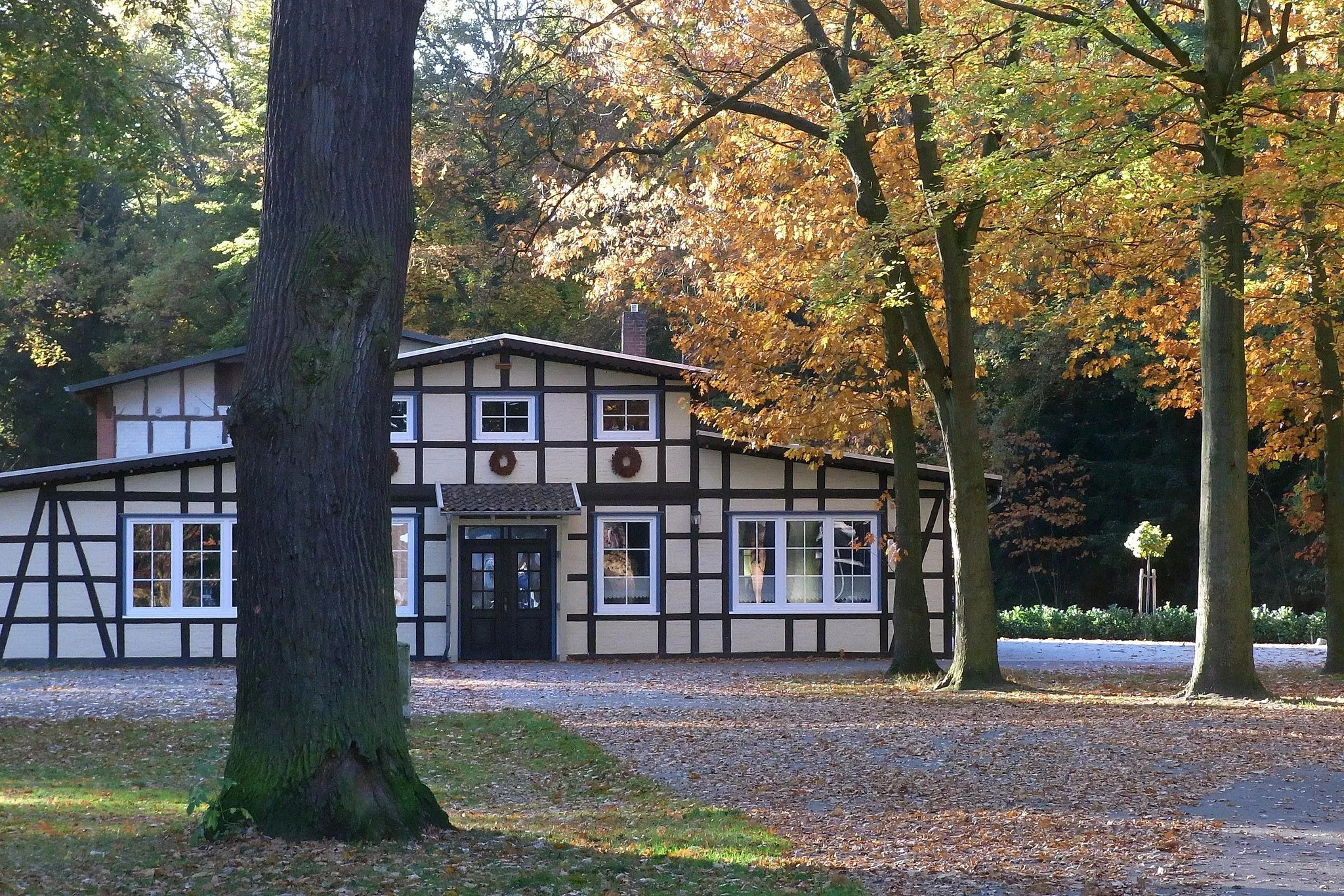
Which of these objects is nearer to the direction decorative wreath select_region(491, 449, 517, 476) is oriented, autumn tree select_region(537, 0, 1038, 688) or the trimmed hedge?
the autumn tree

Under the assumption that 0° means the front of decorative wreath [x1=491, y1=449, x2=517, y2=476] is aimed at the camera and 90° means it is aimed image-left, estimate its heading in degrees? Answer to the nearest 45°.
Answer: approximately 0°

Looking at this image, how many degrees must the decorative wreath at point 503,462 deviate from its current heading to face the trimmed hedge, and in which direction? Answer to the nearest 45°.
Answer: approximately 135° to its left

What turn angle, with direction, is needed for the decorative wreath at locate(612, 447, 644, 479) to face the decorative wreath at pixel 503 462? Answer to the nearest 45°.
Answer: approximately 90° to its right

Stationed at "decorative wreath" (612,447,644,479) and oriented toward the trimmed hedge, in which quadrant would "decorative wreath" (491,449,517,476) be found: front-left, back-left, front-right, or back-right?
back-left

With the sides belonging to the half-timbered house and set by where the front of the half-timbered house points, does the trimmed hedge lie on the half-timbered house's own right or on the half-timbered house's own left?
on the half-timbered house's own left

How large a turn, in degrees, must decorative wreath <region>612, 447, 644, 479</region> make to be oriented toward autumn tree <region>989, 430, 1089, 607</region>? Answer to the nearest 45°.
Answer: approximately 135° to its left

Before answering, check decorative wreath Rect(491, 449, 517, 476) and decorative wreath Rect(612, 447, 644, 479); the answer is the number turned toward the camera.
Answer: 2

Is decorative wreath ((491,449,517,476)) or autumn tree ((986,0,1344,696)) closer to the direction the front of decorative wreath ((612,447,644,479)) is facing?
the autumn tree

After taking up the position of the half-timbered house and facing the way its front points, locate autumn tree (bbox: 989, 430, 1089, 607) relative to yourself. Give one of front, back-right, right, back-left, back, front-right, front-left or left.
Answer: back-left

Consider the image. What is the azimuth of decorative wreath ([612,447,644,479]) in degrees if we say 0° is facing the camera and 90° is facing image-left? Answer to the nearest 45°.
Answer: approximately 0°
